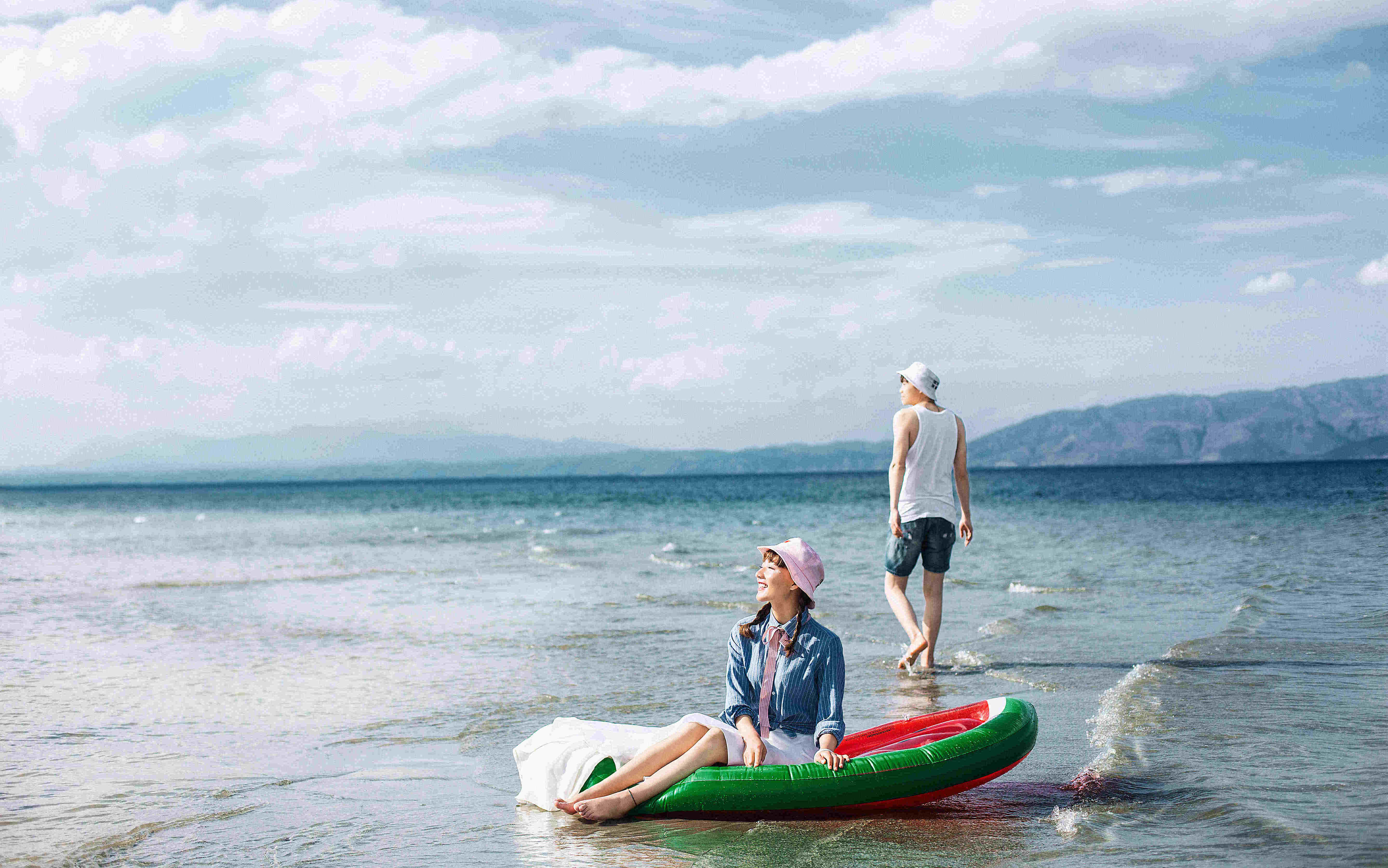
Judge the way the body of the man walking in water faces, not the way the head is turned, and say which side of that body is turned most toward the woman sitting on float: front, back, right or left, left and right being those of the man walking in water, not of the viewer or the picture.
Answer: back

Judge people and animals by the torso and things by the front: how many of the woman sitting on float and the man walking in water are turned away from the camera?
1

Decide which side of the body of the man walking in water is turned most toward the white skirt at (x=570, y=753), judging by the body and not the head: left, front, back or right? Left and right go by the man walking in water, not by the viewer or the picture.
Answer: back

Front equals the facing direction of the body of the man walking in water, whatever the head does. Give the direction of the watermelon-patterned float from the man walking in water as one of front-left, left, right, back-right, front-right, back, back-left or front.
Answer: back

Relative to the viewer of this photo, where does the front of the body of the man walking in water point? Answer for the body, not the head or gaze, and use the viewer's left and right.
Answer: facing away from the viewer

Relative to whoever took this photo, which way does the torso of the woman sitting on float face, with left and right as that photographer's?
facing the viewer and to the left of the viewer

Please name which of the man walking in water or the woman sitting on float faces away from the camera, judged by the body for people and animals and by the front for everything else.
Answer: the man walking in water
